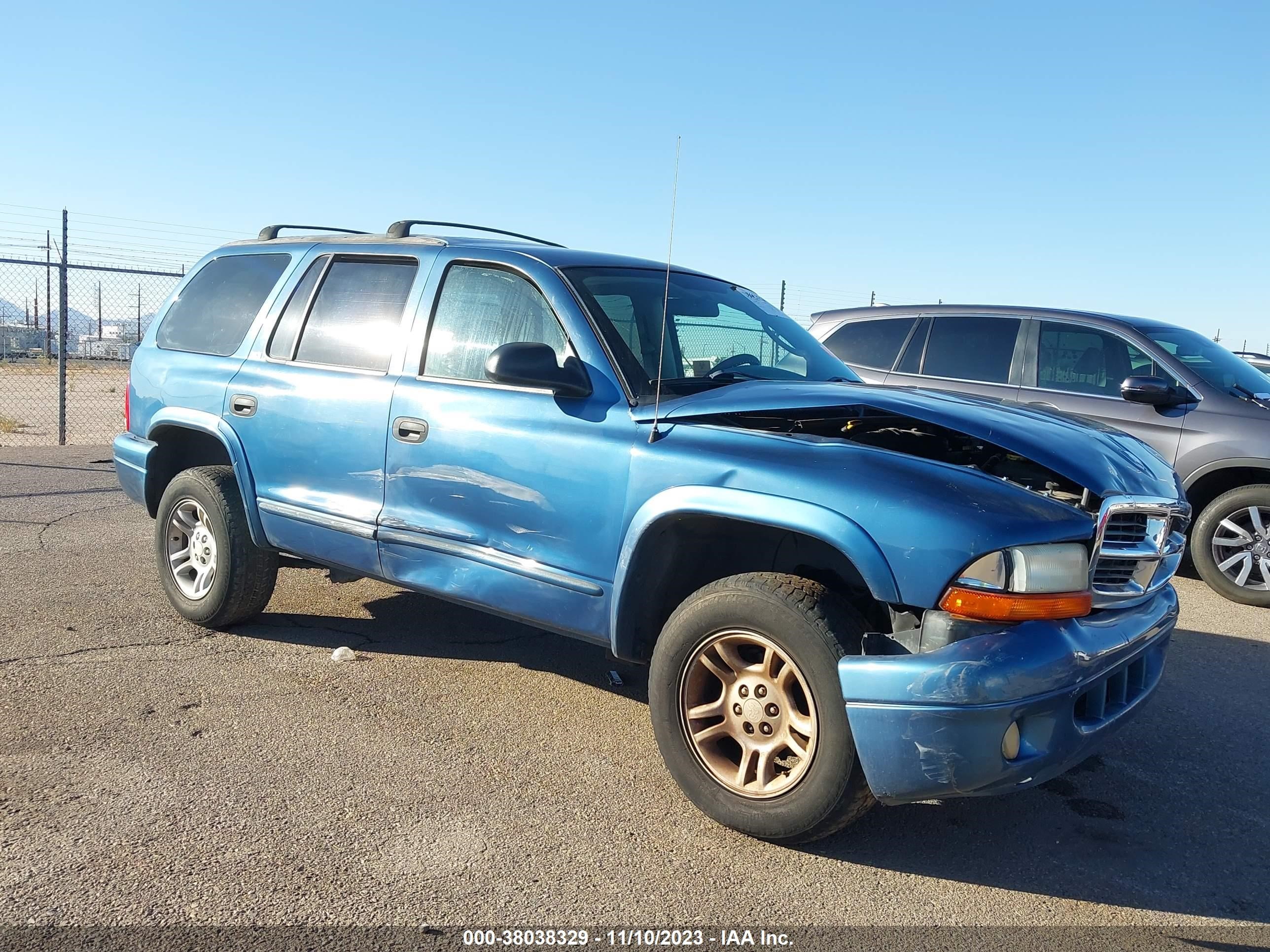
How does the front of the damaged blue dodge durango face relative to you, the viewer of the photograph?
facing the viewer and to the right of the viewer

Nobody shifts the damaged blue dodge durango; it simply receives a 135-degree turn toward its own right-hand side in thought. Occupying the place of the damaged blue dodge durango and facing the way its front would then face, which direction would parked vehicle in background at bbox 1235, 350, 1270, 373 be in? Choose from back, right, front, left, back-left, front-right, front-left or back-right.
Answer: back-right

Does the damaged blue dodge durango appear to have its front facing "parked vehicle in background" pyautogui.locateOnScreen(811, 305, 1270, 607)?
no

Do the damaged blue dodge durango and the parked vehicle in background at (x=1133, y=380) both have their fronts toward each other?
no

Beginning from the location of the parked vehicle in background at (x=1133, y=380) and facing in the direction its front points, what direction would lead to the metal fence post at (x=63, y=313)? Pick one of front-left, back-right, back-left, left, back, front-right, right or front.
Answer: back-right

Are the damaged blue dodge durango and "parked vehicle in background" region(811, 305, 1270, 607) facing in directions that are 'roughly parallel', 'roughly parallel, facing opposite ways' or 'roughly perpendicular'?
roughly parallel

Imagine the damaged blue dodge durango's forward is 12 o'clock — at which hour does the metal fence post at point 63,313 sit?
The metal fence post is roughly at 6 o'clock from the damaged blue dodge durango.
